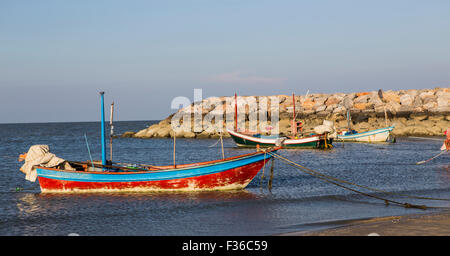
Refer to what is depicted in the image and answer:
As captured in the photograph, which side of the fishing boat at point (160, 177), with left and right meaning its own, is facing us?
right
